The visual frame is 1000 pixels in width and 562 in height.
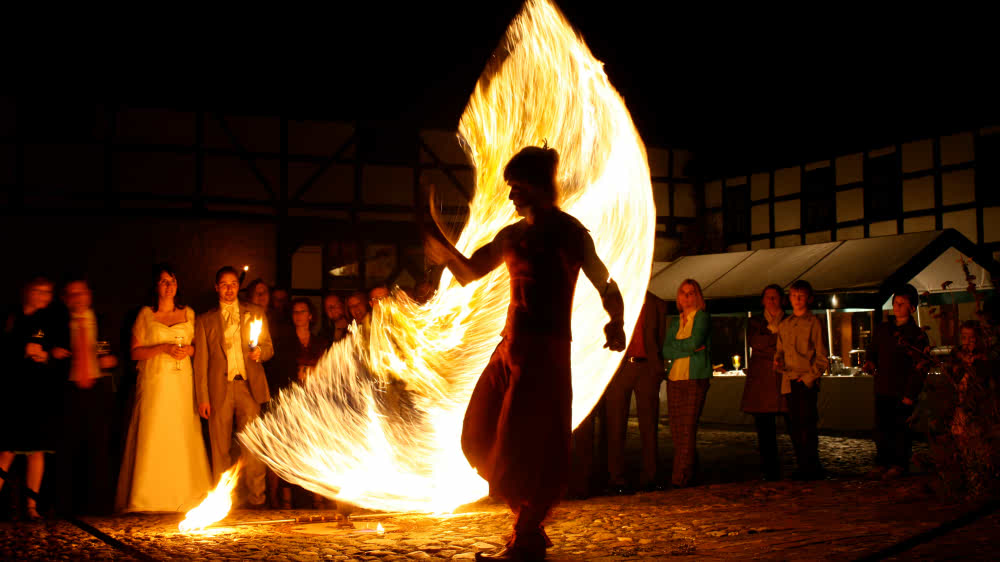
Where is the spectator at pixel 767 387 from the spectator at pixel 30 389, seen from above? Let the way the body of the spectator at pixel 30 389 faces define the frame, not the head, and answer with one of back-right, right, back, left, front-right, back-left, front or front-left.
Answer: front-left

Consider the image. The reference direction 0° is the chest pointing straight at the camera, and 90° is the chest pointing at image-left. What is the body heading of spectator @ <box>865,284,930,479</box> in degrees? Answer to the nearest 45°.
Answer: approximately 45°

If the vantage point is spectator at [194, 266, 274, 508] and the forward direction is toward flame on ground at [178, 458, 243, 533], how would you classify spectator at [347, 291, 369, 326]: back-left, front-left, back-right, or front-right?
back-left

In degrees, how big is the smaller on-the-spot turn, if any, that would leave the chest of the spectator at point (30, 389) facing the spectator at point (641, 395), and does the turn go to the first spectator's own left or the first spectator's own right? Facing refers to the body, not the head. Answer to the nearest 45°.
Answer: approximately 45° to the first spectator's own left

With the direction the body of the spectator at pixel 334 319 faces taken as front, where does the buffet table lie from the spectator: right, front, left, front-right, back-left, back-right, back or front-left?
back-left

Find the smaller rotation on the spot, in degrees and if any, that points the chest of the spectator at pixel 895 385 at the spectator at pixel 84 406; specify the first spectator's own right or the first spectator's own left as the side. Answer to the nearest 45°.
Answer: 0° — they already face them

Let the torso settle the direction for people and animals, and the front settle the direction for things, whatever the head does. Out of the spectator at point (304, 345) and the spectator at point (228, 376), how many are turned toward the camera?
2

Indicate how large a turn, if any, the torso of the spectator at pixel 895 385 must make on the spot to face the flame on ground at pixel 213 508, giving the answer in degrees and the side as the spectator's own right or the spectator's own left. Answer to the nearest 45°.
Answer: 0° — they already face it

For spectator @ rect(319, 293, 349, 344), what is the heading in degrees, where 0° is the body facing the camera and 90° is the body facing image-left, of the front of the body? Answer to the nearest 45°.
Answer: approximately 0°
